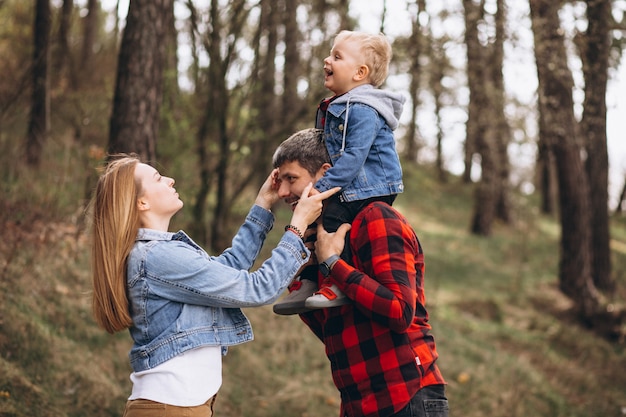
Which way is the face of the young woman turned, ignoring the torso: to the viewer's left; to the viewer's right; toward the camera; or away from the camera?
to the viewer's right

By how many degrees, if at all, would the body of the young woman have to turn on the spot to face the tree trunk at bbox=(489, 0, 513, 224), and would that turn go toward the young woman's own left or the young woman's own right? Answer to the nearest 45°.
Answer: approximately 45° to the young woman's own left

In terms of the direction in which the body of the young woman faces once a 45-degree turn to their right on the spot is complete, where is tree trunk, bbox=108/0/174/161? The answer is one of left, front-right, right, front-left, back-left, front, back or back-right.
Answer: back-left

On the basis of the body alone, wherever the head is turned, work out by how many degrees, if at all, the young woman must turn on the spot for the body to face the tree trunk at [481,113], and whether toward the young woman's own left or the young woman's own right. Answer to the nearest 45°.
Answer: approximately 45° to the young woman's own left

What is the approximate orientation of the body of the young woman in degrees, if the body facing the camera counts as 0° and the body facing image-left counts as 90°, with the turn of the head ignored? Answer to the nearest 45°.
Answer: approximately 270°

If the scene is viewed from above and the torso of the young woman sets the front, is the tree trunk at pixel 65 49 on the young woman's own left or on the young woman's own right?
on the young woman's own left

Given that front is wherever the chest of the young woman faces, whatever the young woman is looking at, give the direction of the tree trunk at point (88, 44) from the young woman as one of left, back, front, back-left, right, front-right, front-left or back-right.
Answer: left

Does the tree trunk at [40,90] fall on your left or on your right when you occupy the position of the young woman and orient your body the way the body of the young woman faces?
on your left
